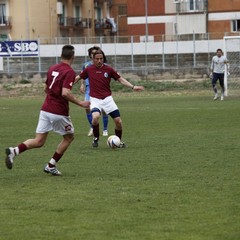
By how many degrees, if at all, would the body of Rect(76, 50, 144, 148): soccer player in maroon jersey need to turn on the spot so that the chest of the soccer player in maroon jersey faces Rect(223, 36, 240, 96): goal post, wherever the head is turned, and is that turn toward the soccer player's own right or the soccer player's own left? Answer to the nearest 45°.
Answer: approximately 180°

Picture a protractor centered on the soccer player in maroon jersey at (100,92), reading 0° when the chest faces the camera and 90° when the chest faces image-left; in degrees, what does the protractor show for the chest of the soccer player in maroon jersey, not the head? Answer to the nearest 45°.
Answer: approximately 0°

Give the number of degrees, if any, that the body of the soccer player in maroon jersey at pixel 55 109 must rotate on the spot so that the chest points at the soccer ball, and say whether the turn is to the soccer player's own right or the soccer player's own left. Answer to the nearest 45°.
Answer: approximately 45° to the soccer player's own left

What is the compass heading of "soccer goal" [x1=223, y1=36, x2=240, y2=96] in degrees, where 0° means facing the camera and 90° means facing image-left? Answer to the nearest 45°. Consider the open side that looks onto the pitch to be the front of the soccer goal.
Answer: approximately 0°

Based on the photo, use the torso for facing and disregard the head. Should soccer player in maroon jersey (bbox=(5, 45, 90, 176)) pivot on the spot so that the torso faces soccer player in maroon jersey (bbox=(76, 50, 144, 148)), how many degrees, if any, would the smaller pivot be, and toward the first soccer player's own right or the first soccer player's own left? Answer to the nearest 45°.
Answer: approximately 45° to the first soccer player's own left

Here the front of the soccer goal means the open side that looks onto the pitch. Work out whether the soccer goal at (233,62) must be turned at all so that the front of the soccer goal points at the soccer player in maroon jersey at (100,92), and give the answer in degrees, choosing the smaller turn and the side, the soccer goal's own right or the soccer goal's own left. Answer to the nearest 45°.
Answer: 0° — it already faces them

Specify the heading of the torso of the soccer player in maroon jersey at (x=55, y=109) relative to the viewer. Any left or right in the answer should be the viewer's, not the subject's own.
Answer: facing away from the viewer and to the right of the viewer
